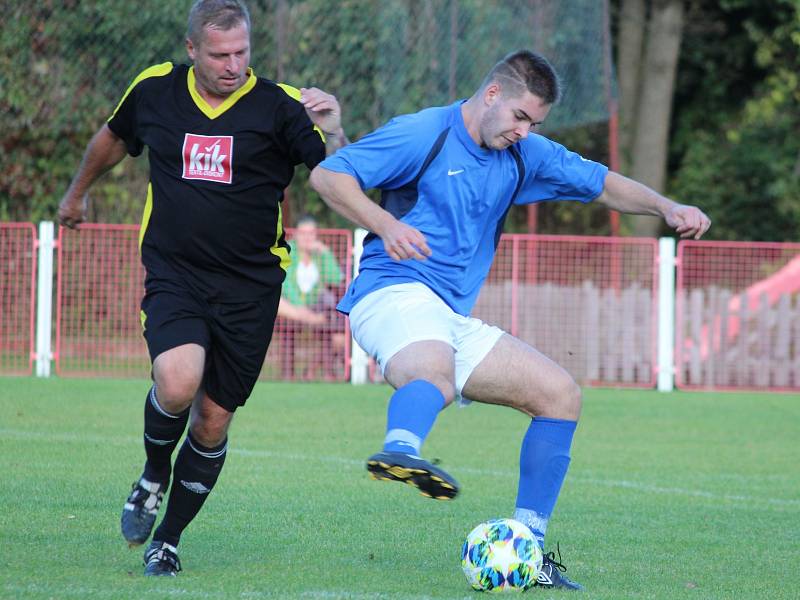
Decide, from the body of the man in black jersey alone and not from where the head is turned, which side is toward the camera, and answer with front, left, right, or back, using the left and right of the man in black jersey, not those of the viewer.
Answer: front

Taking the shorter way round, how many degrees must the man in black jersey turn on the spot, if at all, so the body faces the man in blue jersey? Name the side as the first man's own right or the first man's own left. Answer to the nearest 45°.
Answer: approximately 90° to the first man's own left

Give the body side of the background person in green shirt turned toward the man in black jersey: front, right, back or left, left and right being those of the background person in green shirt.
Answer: front

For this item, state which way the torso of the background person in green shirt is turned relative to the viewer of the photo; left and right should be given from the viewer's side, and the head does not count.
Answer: facing the viewer

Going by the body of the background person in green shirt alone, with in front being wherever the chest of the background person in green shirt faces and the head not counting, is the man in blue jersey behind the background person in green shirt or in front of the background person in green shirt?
in front

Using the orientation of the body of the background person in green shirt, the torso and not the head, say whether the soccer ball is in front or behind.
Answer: in front

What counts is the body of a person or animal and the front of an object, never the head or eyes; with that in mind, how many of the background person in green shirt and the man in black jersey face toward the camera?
2

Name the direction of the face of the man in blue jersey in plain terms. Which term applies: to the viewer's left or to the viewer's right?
to the viewer's right

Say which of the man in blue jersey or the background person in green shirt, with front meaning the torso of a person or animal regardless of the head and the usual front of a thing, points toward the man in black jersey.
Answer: the background person in green shirt
